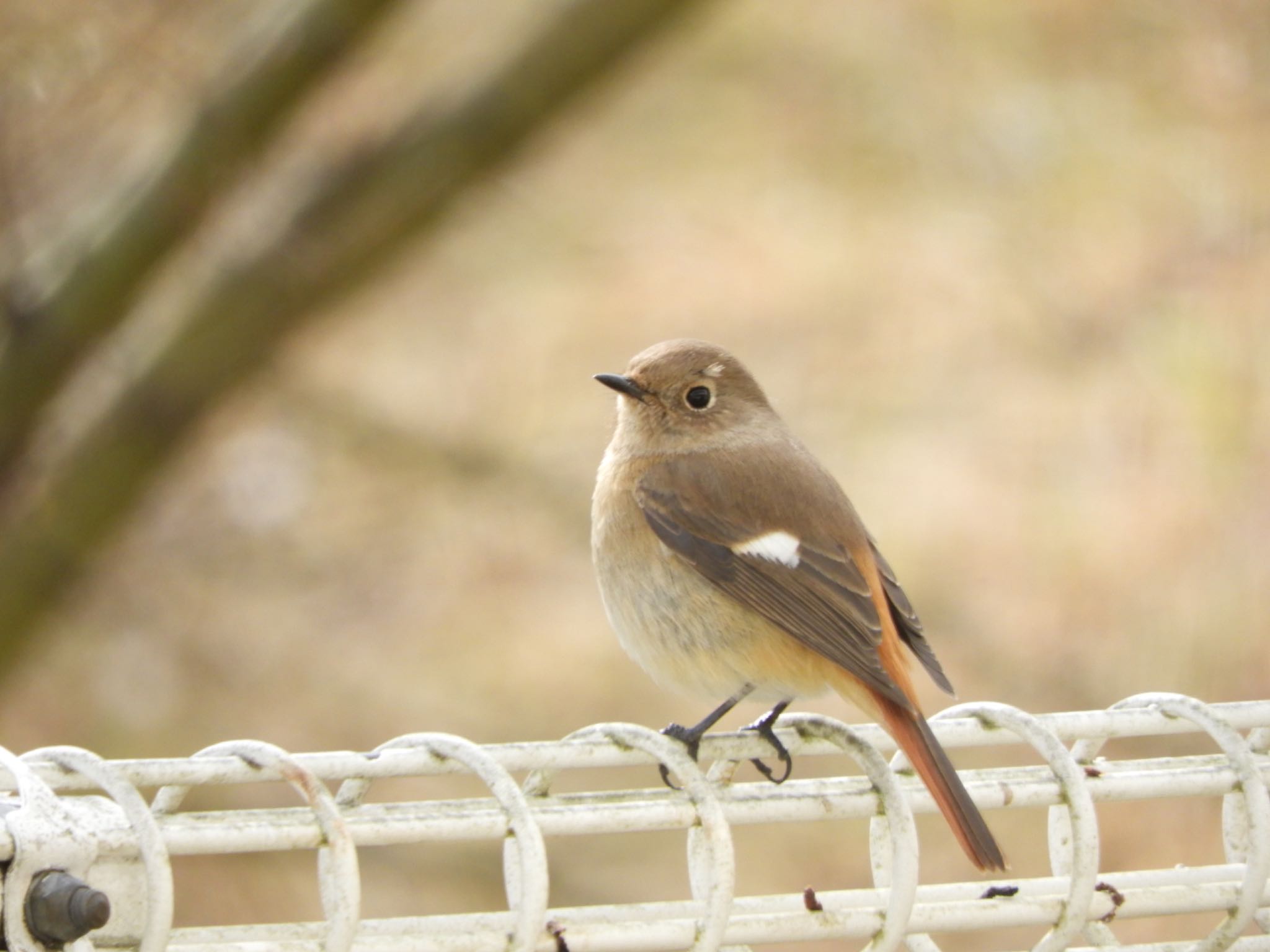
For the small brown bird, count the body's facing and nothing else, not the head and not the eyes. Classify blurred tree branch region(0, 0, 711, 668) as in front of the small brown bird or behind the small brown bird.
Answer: in front

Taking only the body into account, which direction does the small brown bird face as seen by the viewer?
to the viewer's left

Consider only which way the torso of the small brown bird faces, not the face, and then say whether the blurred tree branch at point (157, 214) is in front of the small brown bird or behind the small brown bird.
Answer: in front
